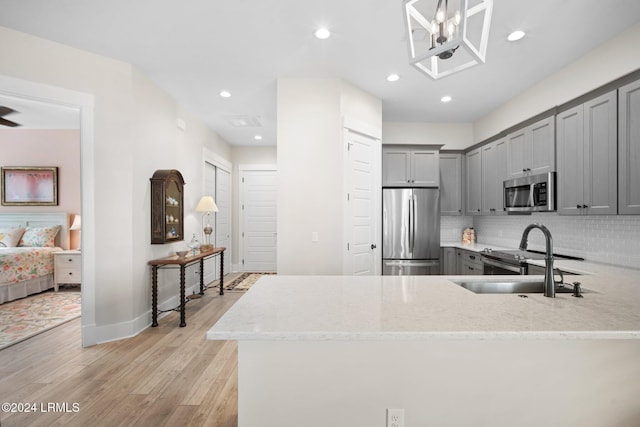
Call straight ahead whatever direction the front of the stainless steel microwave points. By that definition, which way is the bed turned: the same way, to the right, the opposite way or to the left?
to the left

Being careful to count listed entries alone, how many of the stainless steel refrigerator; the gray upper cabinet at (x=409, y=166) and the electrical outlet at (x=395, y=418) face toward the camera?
3

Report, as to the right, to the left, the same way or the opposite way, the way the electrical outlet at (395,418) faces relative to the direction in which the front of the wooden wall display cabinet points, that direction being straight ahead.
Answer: to the right

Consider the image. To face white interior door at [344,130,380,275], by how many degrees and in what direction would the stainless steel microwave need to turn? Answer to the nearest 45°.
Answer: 0° — it already faces it

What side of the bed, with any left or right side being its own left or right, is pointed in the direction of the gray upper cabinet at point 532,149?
left

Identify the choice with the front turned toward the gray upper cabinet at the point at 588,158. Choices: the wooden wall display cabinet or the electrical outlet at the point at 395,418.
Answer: the wooden wall display cabinet

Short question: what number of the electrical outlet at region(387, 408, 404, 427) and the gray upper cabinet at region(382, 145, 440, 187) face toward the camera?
2

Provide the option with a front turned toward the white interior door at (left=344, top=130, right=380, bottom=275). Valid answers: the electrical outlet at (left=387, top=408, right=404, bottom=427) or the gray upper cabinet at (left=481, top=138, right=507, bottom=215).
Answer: the gray upper cabinet

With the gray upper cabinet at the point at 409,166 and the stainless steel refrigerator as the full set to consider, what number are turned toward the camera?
2

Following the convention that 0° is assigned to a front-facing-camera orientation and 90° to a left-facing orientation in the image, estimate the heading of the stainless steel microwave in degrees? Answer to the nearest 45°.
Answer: approximately 45°

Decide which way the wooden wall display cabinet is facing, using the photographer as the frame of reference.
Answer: facing the viewer and to the right of the viewer

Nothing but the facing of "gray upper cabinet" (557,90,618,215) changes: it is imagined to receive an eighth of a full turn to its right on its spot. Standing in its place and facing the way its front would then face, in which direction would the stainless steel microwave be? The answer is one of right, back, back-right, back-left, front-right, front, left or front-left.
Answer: front-right

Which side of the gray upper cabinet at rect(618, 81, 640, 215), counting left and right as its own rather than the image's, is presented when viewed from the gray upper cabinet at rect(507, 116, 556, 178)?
right

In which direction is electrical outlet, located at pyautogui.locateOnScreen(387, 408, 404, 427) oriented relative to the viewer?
toward the camera

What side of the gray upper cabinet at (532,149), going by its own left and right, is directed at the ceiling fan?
front

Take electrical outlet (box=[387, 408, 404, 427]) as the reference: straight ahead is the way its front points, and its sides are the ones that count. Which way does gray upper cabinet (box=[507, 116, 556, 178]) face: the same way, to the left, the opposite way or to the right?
to the right

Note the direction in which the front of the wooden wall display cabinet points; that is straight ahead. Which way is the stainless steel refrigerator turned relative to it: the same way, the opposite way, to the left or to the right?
to the right

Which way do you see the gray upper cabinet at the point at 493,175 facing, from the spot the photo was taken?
facing the viewer and to the left of the viewer
